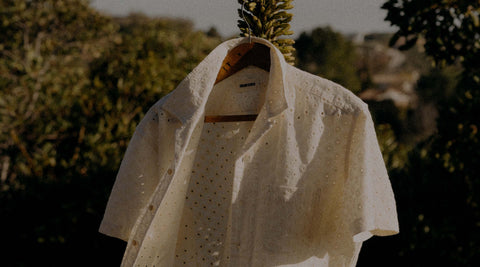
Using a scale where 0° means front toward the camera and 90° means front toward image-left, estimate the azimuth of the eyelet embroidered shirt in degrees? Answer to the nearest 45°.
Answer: approximately 0°
